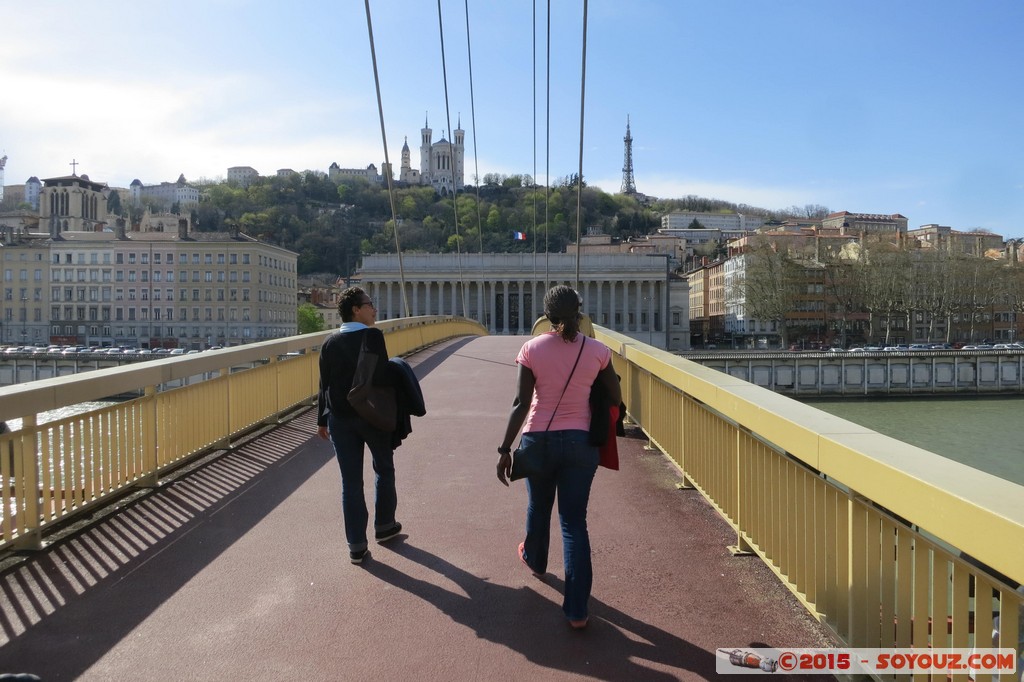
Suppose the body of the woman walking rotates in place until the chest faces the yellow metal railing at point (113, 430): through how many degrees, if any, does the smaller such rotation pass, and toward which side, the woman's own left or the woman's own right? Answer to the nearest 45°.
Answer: approximately 45° to the woman's own left

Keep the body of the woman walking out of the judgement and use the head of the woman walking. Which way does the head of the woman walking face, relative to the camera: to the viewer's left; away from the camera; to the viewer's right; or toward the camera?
away from the camera

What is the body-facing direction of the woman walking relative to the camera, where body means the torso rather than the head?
away from the camera
